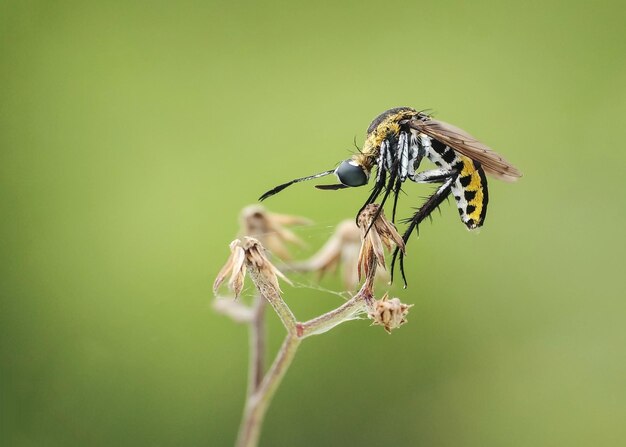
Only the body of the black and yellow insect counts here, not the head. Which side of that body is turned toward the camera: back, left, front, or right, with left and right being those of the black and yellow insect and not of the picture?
left
